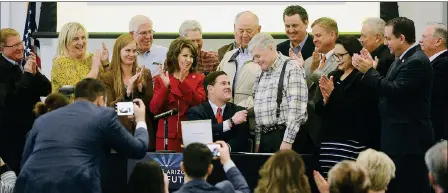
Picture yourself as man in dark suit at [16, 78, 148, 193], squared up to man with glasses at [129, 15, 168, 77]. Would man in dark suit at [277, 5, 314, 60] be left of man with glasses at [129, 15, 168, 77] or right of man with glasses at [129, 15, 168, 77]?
right

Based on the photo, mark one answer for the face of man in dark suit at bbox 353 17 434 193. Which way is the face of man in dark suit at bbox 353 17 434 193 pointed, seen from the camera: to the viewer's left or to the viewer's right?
to the viewer's left

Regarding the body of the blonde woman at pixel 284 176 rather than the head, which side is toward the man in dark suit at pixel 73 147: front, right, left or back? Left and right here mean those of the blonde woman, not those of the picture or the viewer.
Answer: left

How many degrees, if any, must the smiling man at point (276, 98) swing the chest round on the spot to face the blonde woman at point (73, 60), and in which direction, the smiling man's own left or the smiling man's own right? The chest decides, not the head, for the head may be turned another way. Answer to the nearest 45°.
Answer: approximately 45° to the smiling man's own right

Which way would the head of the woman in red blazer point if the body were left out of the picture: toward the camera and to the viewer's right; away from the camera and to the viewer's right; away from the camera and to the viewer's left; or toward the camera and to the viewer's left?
toward the camera and to the viewer's right

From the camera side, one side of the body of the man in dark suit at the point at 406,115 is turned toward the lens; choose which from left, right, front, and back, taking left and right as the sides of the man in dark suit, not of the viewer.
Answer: left

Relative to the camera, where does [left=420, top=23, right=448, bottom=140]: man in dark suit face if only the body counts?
to the viewer's left

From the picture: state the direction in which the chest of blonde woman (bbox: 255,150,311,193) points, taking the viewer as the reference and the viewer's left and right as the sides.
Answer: facing away from the viewer

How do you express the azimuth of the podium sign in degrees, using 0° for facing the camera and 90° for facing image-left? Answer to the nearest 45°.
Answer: approximately 0°
